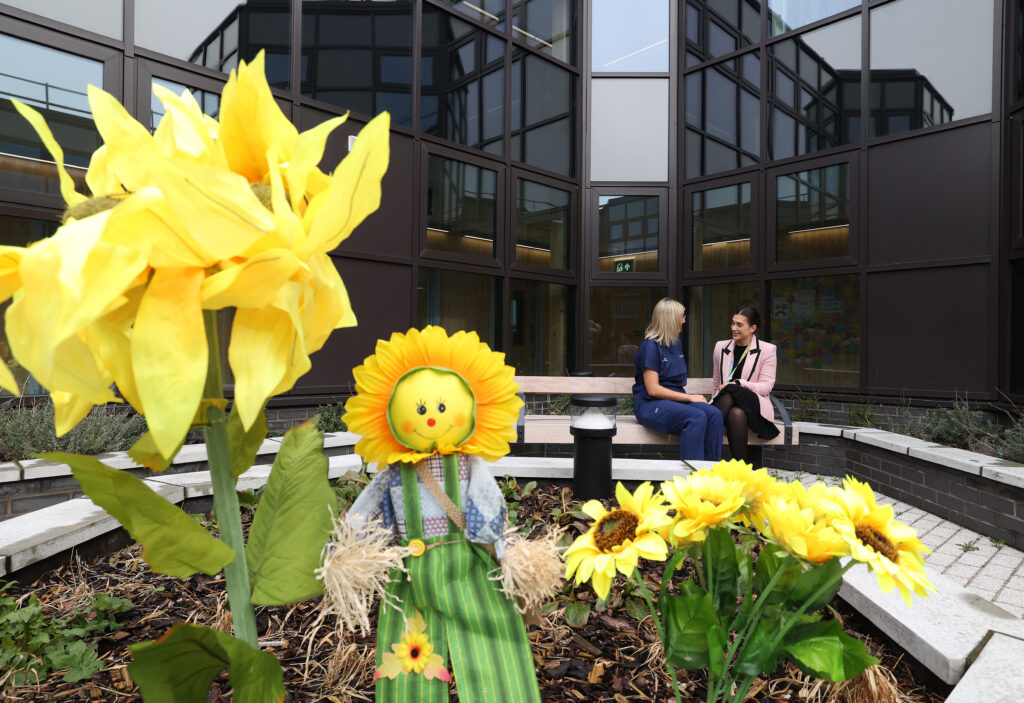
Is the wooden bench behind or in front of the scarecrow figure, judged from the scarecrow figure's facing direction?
behind

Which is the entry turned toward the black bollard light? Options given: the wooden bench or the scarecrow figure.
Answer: the wooden bench

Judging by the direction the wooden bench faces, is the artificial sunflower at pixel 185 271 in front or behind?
in front

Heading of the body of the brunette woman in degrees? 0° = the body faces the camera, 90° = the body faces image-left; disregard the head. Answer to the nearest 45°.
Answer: approximately 45°

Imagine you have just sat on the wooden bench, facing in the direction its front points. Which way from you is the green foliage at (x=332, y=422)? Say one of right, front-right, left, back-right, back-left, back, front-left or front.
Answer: right

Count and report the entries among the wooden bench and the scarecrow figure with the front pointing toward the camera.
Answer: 2

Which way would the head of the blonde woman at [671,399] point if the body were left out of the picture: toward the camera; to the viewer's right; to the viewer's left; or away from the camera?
to the viewer's right

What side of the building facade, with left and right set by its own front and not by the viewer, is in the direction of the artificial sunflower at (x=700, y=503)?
front

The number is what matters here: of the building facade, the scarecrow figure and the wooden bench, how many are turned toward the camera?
3

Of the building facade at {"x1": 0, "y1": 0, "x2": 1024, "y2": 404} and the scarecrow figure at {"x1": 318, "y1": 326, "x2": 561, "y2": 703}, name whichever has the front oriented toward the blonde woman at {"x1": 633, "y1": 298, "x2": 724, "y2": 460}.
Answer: the building facade

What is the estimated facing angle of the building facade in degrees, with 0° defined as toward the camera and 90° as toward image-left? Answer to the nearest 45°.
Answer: approximately 0°

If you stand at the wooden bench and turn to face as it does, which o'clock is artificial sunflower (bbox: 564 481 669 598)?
The artificial sunflower is roughly at 12 o'clock from the wooden bench.
